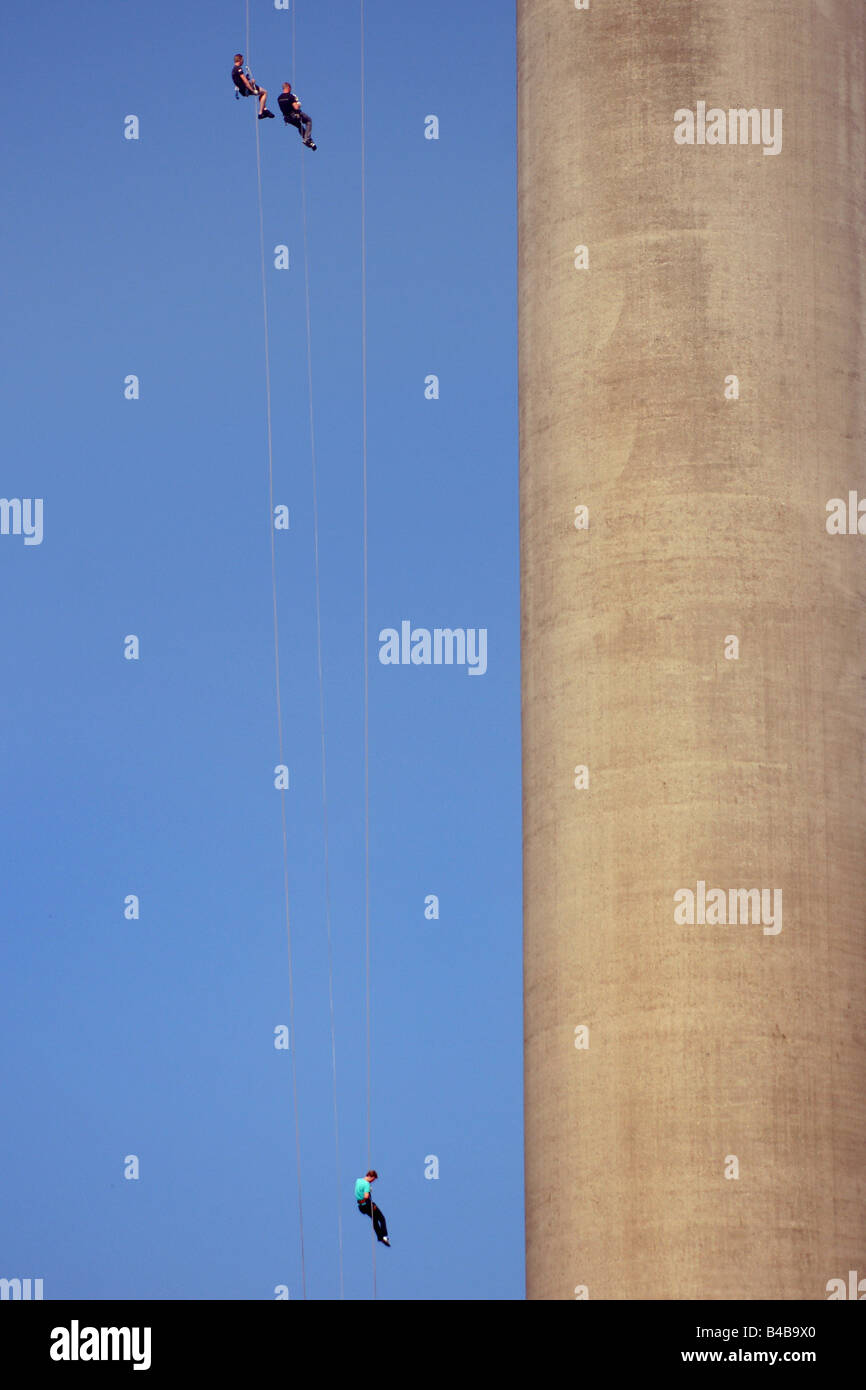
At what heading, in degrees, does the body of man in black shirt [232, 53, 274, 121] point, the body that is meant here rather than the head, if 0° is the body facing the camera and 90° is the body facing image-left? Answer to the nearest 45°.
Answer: approximately 270°

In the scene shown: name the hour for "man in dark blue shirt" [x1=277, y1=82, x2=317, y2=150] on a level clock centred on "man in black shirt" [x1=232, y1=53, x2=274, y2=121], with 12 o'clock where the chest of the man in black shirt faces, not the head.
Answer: The man in dark blue shirt is roughly at 1 o'clock from the man in black shirt.
